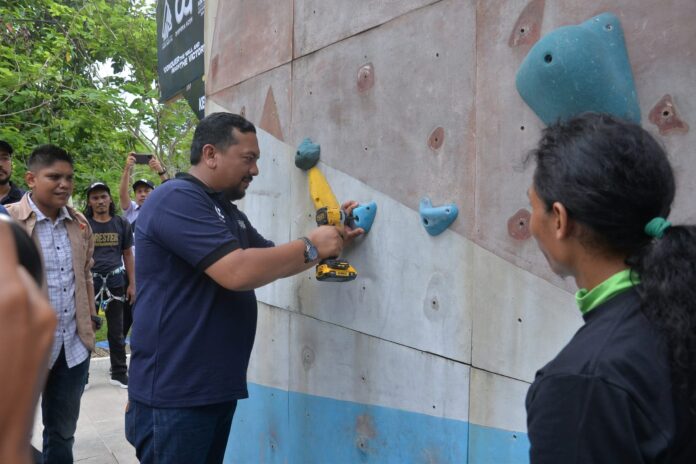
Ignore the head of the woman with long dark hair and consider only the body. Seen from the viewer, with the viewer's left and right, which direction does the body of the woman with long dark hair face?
facing away from the viewer and to the left of the viewer

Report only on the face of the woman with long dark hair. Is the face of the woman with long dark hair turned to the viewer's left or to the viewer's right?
to the viewer's left

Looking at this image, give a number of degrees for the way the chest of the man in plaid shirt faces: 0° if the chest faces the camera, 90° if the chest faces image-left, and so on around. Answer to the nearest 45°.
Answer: approximately 315°

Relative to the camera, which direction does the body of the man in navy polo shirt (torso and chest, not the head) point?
to the viewer's right

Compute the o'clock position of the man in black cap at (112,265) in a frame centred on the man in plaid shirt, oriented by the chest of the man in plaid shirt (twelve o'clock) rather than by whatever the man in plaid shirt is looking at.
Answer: The man in black cap is roughly at 8 o'clock from the man in plaid shirt.

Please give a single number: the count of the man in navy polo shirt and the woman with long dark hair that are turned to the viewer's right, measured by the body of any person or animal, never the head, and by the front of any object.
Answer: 1

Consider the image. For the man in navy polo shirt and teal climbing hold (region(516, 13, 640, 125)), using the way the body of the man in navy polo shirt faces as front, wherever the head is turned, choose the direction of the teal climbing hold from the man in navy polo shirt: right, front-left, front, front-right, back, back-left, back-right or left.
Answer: front-right

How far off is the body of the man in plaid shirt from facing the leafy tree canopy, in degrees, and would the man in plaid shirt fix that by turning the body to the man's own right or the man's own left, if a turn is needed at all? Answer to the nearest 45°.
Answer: approximately 135° to the man's own left

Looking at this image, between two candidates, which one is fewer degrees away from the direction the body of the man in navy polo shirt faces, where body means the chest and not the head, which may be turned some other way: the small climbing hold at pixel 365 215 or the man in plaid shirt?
the small climbing hold

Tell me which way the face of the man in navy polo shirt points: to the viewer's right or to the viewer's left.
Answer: to the viewer's right
